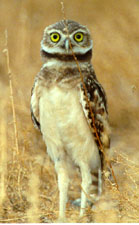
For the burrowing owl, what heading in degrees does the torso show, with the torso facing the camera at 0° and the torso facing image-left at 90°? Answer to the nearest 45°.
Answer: approximately 0°
